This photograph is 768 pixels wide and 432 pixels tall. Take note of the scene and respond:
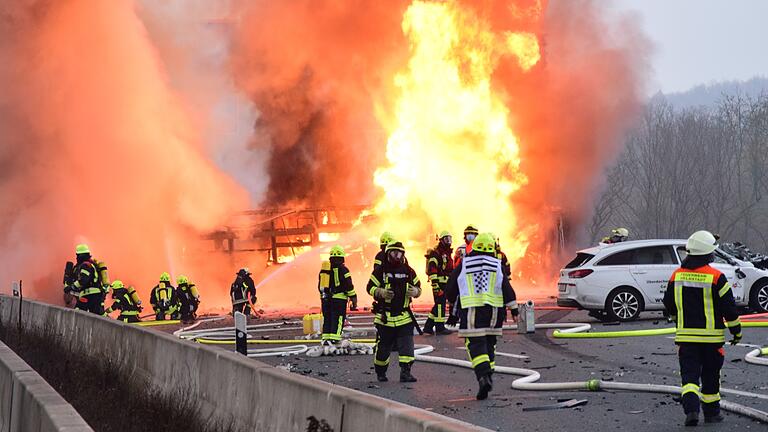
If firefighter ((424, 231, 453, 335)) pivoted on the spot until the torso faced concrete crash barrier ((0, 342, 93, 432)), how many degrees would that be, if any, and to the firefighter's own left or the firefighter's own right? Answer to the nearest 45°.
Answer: approximately 90° to the firefighter's own right

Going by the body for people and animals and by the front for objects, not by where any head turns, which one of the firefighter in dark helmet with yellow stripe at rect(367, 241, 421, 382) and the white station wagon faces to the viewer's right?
the white station wagon

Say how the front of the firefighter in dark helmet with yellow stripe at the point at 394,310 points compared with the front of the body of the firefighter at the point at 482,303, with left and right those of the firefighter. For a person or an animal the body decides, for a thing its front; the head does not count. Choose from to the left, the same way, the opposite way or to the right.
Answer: the opposite way

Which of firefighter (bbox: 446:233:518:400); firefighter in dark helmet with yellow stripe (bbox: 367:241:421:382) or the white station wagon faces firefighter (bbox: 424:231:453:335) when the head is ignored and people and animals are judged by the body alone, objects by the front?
firefighter (bbox: 446:233:518:400)

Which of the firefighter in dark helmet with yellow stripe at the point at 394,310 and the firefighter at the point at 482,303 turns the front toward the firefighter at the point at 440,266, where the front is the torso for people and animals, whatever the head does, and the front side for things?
the firefighter at the point at 482,303

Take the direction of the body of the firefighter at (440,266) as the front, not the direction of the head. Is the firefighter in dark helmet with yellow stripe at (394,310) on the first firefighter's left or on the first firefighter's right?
on the first firefighter's right

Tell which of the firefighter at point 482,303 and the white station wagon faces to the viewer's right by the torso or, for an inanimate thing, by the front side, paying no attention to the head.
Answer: the white station wagon

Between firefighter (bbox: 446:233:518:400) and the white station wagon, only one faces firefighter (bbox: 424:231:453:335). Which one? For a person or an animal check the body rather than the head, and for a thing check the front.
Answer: firefighter (bbox: 446:233:518:400)

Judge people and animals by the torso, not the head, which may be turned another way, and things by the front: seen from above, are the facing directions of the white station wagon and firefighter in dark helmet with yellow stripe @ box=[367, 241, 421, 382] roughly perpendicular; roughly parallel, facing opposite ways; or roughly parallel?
roughly perpendicular

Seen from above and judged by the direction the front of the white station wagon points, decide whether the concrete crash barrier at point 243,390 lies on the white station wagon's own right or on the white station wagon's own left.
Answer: on the white station wagon's own right

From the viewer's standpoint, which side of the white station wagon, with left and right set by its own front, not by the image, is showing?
right

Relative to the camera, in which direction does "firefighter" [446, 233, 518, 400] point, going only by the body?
away from the camera
